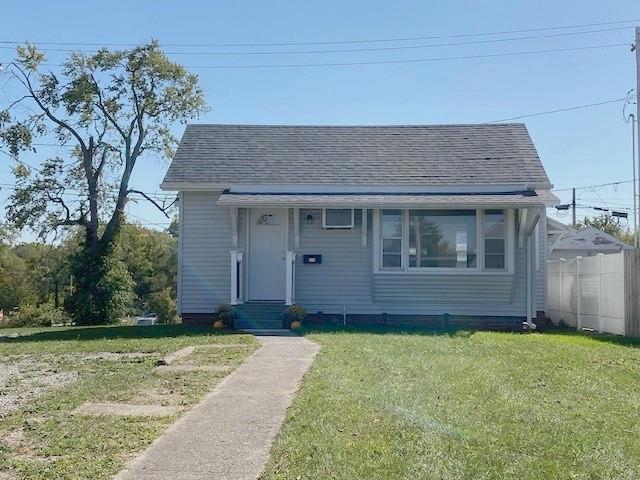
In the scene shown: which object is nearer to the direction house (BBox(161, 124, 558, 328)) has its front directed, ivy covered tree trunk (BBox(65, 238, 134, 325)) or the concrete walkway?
the concrete walkway

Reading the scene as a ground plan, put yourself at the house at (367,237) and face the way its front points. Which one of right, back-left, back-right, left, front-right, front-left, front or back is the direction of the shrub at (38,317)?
back-right

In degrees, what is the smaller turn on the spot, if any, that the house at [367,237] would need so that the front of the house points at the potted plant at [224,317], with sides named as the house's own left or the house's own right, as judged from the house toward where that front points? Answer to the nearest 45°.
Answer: approximately 90° to the house's own right

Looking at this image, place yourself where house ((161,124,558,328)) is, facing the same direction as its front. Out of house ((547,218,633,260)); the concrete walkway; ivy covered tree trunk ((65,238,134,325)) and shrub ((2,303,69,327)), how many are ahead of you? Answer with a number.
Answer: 1

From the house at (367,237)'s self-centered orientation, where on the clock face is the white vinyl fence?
The white vinyl fence is roughly at 9 o'clock from the house.

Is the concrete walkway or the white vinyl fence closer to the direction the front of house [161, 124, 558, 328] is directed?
the concrete walkway

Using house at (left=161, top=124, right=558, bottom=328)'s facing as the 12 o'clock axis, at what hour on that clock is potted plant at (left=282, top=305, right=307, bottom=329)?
The potted plant is roughly at 2 o'clock from the house.

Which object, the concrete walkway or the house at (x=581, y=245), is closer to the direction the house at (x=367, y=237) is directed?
the concrete walkway

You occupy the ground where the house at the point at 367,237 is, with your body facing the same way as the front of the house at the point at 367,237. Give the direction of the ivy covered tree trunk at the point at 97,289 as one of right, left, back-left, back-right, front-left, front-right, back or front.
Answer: back-right

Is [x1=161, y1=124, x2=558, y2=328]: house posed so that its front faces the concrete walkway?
yes

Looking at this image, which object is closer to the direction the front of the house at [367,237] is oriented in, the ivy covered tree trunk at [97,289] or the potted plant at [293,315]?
the potted plant

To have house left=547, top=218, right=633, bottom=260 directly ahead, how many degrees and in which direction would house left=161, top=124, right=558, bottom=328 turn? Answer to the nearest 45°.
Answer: approximately 135° to its left

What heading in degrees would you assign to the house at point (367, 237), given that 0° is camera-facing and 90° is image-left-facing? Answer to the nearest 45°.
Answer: approximately 0°

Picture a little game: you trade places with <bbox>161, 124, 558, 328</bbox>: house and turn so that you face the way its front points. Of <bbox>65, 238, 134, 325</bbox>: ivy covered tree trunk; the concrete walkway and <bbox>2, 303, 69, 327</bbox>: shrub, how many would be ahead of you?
1
